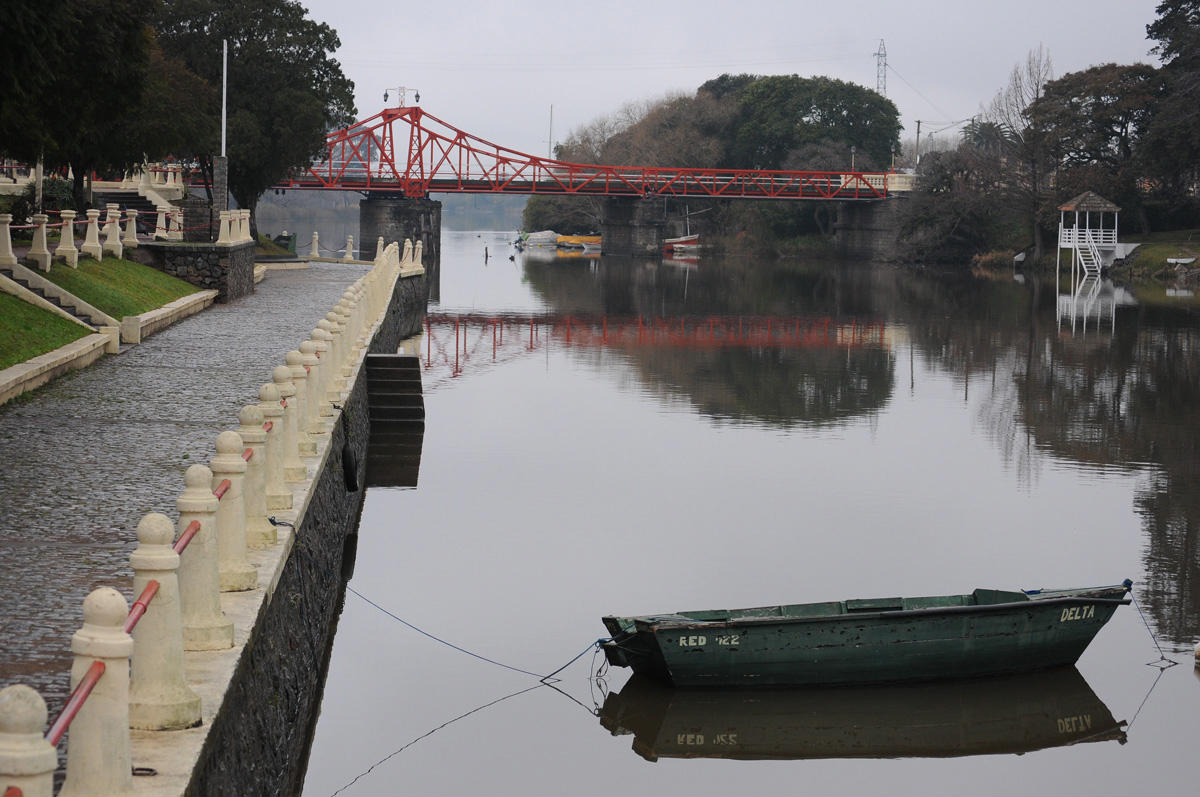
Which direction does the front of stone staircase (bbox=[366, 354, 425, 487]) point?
toward the camera

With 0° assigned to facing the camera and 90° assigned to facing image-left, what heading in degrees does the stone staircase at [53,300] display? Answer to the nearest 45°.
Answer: approximately 270°

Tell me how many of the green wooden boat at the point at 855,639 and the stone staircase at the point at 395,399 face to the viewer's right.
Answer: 1

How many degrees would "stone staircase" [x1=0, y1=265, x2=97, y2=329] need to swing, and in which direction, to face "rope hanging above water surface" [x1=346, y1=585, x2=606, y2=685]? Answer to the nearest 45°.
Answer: approximately 90° to its right

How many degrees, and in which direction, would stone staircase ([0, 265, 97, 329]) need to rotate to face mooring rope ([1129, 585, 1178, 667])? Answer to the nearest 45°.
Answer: approximately 45° to its right

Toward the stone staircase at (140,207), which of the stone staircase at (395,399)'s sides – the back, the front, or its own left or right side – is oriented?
back

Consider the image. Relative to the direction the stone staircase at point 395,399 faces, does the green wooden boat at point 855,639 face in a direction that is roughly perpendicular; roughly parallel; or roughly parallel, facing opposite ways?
roughly perpendicular

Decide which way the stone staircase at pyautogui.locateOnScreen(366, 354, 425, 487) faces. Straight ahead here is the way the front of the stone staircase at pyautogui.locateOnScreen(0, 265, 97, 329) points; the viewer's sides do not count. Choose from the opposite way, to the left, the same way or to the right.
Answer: to the right
